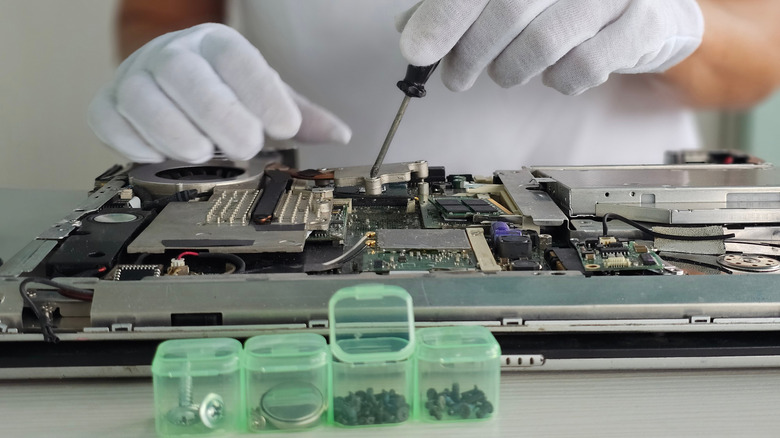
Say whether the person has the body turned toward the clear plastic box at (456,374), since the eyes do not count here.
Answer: yes

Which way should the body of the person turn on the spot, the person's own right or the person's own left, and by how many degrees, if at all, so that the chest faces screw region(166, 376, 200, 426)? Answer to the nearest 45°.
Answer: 0° — they already face it

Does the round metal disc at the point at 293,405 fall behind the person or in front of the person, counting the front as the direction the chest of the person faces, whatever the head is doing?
in front

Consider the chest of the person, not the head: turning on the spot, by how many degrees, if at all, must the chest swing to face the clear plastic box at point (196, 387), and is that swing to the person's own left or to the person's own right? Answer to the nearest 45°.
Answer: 0° — they already face it

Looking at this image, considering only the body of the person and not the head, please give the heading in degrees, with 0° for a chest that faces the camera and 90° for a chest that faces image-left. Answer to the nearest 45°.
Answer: approximately 0°

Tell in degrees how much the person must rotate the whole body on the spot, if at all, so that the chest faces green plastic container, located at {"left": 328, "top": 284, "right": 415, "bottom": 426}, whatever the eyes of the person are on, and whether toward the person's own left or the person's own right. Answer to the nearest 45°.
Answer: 0° — they already face it

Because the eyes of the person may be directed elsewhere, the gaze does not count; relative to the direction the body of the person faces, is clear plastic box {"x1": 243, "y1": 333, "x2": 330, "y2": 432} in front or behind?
in front

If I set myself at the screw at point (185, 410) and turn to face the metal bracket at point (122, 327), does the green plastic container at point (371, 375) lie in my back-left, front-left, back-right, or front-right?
back-right

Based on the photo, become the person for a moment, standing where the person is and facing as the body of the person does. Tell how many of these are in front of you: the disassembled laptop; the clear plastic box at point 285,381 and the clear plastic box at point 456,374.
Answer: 3

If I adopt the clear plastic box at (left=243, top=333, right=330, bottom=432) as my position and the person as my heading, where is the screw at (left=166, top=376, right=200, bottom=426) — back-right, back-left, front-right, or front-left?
back-left
